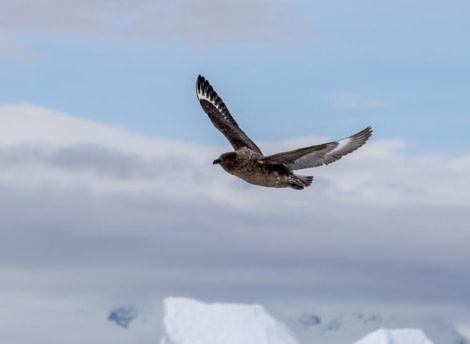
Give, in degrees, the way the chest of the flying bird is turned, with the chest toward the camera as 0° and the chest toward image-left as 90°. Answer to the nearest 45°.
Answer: approximately 45°
